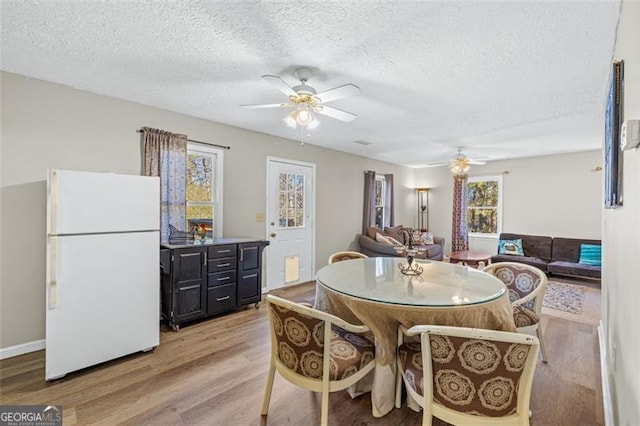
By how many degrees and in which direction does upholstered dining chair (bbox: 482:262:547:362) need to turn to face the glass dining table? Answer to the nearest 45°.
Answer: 0° — it already faces it

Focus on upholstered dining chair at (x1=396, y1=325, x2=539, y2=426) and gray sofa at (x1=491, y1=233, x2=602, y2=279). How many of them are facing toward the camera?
1

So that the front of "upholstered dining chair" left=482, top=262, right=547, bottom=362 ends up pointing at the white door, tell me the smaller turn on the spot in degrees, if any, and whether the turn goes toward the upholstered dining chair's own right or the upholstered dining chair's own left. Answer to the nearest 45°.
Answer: approximately 45° to the upholstered dining chair's own right

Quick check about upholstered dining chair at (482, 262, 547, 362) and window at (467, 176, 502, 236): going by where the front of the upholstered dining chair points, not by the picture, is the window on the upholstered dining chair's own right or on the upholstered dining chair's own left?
on the upholstered dining chair's own right

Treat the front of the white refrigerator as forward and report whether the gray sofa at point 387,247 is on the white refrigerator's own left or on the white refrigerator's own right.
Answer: on the white refrigerator's own left

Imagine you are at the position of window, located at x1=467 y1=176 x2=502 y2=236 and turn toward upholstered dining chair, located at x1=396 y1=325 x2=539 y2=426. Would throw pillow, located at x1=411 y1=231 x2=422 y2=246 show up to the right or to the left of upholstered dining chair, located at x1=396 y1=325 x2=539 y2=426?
right

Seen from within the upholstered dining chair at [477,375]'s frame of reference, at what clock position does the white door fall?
The white door is roughly at 12 o'clock from the upholstered dining chair.

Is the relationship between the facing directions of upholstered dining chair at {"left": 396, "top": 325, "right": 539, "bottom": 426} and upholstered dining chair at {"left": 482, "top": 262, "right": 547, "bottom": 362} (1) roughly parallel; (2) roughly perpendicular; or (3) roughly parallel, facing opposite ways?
roughly perpendicular

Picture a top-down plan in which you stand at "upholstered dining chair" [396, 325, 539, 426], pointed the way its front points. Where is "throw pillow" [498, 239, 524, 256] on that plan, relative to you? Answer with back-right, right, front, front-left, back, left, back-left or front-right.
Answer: front-right

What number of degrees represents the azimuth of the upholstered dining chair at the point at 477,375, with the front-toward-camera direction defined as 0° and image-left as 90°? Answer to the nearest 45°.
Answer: approximately 135°

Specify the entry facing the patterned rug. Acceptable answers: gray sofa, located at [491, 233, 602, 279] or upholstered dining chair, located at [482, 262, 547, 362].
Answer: the gray sofa

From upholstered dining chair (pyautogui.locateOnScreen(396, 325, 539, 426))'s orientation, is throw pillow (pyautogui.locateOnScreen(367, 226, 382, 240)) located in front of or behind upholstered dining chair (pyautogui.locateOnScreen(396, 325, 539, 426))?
in front
